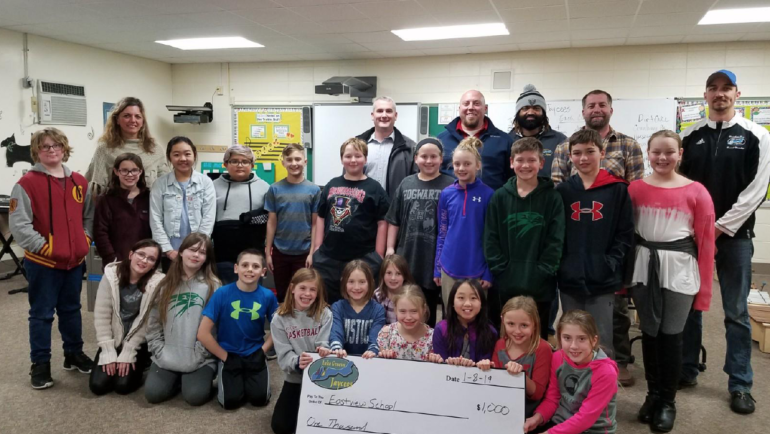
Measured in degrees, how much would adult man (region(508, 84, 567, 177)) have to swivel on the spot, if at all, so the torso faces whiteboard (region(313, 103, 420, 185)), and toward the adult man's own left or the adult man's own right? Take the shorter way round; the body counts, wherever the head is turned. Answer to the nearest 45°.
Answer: approximately 135° to the adult man's own right

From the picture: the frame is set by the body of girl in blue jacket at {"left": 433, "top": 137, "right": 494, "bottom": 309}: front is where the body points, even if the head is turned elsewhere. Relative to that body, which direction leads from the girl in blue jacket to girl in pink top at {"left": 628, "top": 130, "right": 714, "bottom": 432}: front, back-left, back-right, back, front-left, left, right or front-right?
left

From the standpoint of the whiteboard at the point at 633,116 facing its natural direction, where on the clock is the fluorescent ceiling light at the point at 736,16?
The fluorescent ceiling light is roughly at 11 o'clock from the whiteboard.

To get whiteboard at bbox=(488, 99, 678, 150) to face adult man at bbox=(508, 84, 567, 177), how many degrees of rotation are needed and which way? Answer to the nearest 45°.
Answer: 0° — it already faces them

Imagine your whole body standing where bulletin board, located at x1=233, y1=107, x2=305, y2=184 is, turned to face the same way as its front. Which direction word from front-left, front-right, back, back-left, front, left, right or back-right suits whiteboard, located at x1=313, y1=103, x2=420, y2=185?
front-left

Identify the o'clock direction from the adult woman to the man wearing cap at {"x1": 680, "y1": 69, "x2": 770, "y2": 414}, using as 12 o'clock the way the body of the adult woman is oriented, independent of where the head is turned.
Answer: The man wearing cap is roughly at 10 o'clock from the adult woman.

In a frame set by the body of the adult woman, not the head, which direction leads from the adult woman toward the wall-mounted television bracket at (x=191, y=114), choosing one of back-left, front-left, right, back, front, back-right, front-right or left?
back

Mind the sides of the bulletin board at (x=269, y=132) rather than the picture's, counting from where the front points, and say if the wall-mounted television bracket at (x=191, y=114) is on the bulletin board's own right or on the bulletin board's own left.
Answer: on the bulletin board's own right

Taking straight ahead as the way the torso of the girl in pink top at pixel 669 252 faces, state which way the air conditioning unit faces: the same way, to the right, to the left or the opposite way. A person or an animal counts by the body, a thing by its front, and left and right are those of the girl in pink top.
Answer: to the left

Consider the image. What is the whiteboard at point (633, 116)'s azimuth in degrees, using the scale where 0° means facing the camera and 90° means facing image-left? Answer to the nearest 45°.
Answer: approximately 0°
